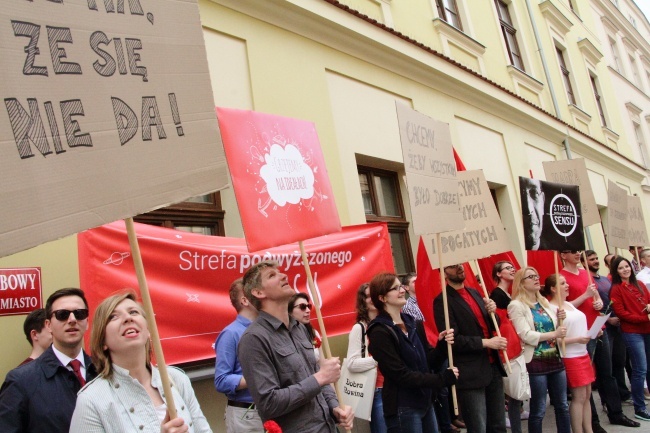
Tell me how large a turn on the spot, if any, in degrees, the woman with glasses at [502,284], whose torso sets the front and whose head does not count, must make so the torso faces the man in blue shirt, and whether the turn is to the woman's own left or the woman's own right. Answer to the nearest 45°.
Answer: approximately 90° to the woman's own right

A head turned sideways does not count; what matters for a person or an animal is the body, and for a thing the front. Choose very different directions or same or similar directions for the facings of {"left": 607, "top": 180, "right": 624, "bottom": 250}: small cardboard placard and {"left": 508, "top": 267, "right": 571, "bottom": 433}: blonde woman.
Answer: same or similar directions

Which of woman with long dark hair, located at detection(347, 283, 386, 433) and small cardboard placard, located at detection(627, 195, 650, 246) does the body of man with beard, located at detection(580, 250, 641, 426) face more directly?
the woman with long dark hair

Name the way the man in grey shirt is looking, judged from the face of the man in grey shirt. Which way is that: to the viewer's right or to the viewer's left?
to the viewer's right

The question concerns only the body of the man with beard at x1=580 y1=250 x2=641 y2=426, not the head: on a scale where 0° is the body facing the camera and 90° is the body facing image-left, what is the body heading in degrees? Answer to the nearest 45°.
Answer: approximately 315°

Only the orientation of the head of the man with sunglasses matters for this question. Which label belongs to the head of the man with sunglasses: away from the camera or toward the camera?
toward the camera

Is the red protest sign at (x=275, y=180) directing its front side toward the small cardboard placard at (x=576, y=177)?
no

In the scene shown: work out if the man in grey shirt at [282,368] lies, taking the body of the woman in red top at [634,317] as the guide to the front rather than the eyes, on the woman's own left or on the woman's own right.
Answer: on the woman's own right

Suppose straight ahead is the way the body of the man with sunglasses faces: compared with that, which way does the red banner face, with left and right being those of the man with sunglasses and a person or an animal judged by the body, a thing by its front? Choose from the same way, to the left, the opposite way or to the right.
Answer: the same way

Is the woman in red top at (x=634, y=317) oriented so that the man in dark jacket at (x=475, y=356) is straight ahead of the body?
no

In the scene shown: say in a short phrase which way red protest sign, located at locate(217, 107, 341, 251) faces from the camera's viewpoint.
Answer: facing the viewer and to the right of the viewer

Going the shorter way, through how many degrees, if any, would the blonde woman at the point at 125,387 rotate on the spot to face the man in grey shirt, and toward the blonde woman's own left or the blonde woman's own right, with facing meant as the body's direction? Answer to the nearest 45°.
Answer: approximately 90° to the blonde woman's own left

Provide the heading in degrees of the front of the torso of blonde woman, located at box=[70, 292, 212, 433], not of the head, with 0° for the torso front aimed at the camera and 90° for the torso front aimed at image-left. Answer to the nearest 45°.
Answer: approximately 315°

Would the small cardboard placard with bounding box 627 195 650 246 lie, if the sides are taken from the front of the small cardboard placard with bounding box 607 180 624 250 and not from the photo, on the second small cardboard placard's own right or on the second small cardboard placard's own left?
on the second small cardboard placard's own left

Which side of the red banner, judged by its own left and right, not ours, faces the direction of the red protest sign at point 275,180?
front

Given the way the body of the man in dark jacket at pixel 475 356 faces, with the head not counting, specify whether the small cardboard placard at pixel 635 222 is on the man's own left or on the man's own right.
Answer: on the man's own left

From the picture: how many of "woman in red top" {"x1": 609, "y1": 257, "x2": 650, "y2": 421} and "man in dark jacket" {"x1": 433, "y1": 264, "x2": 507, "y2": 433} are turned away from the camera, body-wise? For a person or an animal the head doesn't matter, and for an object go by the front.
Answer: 0

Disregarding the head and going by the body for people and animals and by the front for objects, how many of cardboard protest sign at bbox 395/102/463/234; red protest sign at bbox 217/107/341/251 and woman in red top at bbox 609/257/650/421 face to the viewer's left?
0
